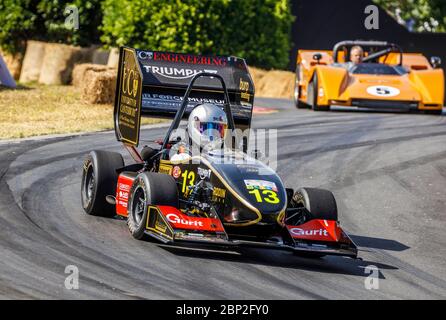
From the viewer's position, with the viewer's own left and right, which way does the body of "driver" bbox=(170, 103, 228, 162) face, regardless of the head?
facing the viewer and to the right of the viewer

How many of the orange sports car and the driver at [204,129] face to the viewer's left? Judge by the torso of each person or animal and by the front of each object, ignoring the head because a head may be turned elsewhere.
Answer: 0

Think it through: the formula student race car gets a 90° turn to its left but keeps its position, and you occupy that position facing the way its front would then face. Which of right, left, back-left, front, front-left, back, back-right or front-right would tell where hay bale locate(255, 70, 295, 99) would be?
front-left

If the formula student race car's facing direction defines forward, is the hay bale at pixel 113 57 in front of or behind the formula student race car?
behind

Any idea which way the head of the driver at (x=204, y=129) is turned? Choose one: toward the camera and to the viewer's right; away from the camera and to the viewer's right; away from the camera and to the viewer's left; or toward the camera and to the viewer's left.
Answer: toward the camera and to the viewer's right

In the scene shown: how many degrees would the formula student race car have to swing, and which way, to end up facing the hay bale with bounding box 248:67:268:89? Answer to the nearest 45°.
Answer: approximately 135° to its left

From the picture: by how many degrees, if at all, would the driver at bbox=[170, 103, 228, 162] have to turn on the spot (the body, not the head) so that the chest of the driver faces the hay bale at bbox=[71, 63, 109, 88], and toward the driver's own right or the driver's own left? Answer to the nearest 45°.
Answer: approximately 135° to the driver's own left

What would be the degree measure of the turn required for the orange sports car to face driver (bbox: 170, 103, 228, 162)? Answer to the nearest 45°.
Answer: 0° — it already faces them

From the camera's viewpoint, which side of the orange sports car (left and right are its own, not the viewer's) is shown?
front

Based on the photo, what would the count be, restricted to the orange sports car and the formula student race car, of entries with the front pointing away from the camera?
0

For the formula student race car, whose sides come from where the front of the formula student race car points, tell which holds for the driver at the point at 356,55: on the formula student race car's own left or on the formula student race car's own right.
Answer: on the formula student race car's own left
